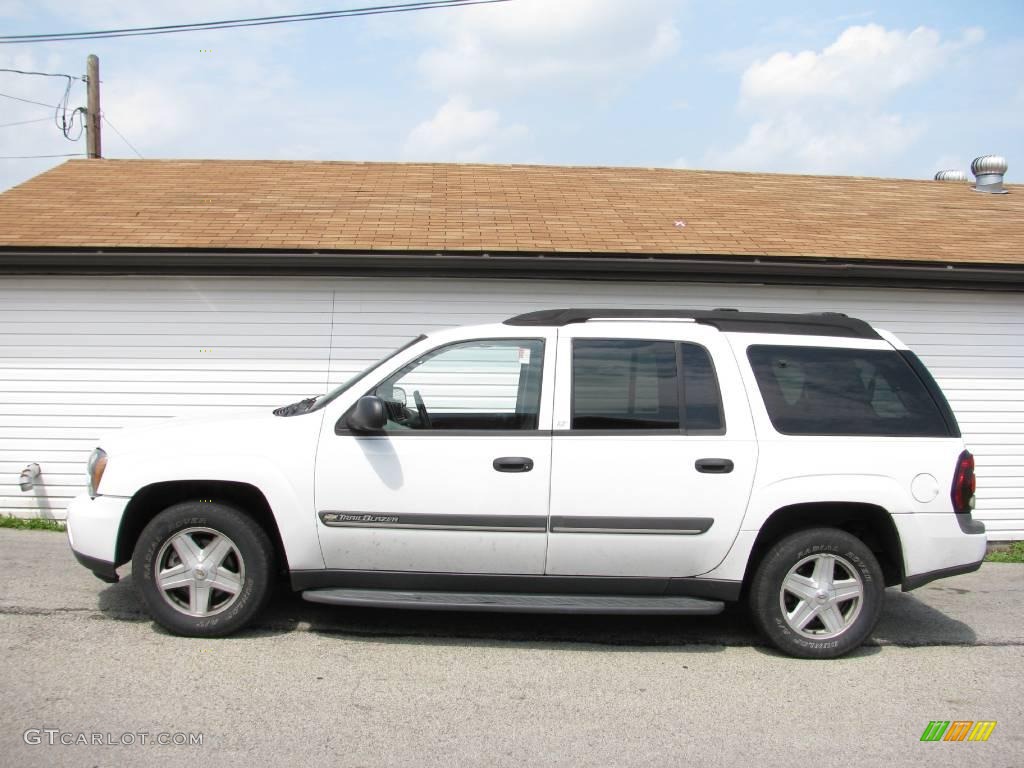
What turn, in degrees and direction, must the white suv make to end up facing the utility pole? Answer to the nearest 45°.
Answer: approximately 45° to its right

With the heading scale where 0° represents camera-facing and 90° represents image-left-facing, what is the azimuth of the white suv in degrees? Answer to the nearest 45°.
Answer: approximately 90°
